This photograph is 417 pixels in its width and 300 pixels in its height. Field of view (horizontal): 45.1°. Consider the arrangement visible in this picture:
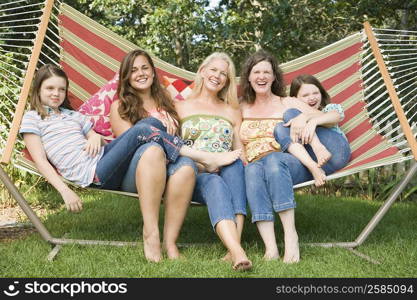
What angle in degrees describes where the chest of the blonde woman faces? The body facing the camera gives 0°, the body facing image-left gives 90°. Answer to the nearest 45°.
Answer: approximately 0°

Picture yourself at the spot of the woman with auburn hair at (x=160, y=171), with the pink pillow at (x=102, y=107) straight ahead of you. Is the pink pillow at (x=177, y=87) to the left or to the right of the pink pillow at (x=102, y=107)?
right

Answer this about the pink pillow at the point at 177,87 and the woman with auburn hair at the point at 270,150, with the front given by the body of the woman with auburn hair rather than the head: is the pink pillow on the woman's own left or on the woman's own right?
on the woman's own right

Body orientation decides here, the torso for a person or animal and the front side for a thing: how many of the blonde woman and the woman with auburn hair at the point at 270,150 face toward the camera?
2

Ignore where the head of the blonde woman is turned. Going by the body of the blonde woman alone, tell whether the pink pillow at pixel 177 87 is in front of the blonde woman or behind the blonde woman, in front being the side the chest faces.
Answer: behind

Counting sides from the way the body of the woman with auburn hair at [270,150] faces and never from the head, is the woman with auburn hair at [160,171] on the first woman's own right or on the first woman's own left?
on the first woman's own right

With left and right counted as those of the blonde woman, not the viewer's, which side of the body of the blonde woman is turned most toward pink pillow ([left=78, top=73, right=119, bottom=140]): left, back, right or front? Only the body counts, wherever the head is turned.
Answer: right

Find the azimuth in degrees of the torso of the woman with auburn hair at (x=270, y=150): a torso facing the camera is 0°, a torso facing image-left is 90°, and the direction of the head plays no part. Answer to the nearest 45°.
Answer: approximately 0°
